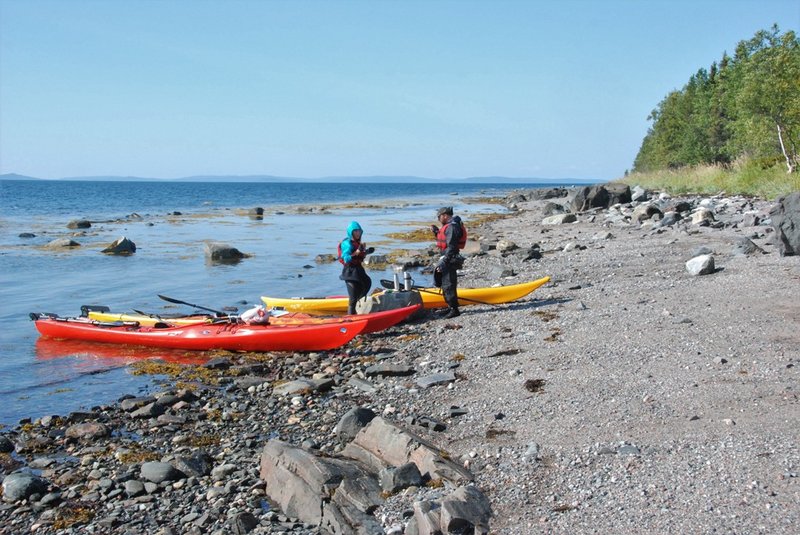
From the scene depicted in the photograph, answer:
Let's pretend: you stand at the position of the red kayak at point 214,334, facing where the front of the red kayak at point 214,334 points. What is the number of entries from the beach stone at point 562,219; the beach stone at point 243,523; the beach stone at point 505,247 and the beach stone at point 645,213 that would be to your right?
1

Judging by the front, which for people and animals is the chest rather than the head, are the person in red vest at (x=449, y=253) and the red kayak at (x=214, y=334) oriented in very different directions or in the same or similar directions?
very different directions

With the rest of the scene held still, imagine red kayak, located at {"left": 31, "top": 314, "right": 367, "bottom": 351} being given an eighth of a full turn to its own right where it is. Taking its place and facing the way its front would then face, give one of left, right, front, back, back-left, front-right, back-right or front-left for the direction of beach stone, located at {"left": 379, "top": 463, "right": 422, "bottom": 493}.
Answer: front-right

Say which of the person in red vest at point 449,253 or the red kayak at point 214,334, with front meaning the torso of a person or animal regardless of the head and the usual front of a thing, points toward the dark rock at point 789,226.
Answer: the red kayak

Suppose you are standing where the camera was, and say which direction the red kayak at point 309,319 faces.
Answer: facing to the right of the viewer

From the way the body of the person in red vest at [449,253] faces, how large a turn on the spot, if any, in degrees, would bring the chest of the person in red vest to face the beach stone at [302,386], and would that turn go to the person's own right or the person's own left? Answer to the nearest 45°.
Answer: approximately 45° to the person's own left

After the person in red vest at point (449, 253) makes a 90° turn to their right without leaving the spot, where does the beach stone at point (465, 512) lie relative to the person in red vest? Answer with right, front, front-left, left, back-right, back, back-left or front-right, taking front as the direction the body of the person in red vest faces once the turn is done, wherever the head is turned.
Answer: back

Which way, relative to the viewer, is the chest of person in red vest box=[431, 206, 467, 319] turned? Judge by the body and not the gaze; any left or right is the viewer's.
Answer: facing to the left of the viewer

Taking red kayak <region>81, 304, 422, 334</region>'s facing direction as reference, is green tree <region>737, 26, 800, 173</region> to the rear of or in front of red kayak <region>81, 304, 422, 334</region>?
in front

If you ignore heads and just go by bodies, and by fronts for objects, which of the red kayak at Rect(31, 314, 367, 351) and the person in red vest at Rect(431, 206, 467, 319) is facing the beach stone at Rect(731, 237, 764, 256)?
the red kayak

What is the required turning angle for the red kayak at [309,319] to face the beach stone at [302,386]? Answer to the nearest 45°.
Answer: approximately 90° to its right

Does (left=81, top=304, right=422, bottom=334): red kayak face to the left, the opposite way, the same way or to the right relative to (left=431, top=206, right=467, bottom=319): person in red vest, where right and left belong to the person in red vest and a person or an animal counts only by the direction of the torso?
the opposite way

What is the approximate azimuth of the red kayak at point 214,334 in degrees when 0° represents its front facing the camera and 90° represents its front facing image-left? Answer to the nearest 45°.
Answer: approximately 270°

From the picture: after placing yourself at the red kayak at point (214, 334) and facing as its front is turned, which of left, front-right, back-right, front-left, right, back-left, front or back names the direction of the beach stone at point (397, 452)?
right

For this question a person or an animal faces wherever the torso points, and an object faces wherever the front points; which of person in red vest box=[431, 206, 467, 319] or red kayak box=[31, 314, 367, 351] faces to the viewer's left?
the person in red vest

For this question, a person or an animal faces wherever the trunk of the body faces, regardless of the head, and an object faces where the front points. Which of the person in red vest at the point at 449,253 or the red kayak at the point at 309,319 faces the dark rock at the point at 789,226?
the red kayak
